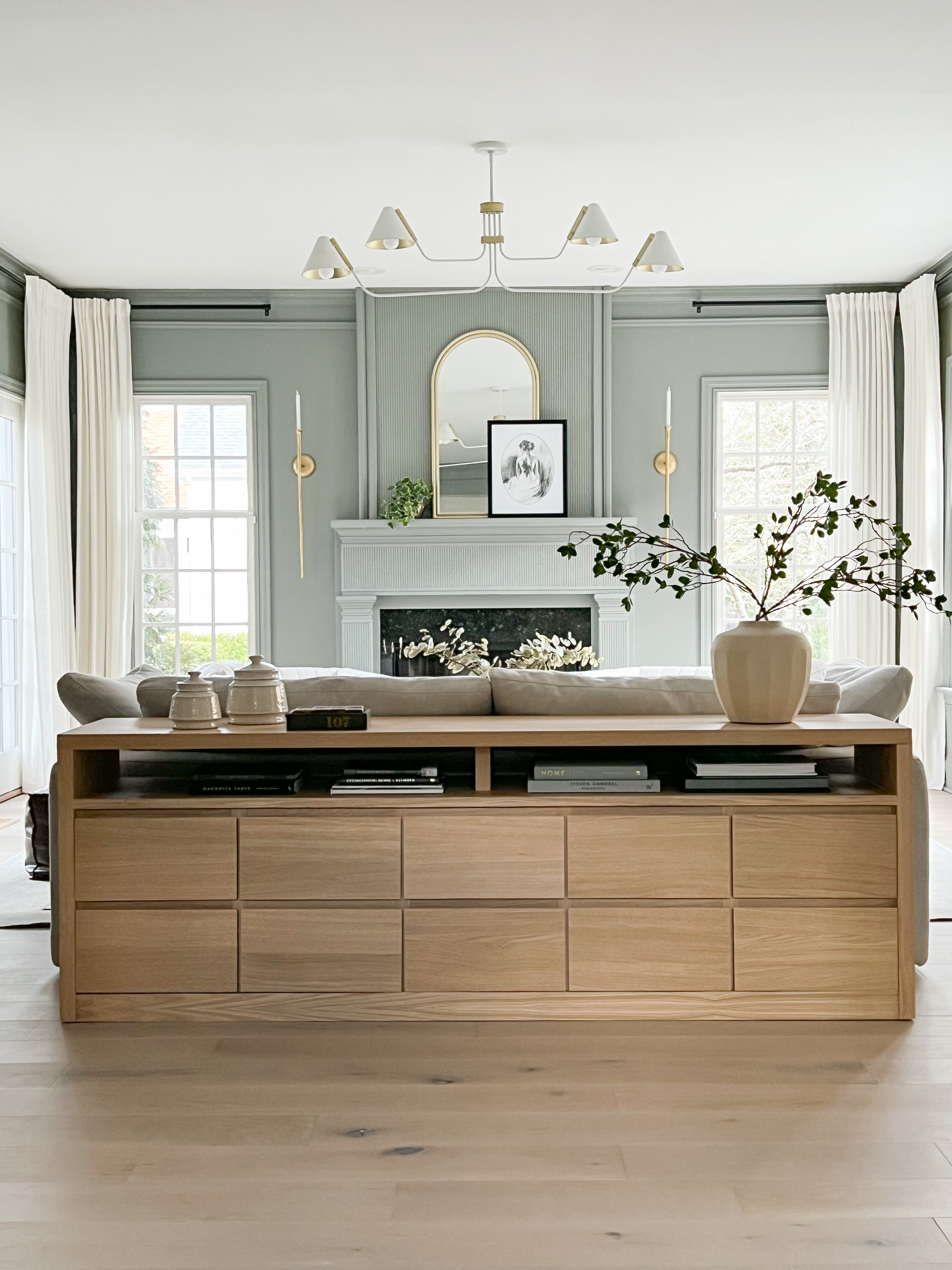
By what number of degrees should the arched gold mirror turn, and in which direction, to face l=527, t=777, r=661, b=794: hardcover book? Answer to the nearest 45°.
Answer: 0° — it already faces it

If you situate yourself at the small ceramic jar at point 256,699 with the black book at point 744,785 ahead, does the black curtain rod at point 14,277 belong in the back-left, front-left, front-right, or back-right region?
back-left

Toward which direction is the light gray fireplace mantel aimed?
toward the camera

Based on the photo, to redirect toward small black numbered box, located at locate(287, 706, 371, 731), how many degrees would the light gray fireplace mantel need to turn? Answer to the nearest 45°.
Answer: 0° — it already faces it

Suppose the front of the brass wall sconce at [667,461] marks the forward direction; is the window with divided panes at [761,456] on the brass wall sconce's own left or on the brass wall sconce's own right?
on the brass wall sconce's own left

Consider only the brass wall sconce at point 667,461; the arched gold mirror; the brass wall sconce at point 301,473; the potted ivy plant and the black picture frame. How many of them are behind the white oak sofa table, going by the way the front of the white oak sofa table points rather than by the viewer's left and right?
5

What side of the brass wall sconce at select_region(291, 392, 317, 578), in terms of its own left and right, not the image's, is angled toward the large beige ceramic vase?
front

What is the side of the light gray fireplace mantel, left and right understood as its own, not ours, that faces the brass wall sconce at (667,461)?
left

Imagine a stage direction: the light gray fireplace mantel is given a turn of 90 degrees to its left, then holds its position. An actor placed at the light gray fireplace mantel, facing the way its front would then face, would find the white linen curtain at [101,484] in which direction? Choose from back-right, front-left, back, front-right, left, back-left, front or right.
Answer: back

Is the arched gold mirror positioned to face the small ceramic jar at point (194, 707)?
yes

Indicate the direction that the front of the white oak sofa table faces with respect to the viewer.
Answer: facing the viewer

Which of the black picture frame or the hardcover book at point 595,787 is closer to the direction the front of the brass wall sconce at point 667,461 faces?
the hardcover book

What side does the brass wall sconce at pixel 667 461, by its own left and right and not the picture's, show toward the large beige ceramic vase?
front

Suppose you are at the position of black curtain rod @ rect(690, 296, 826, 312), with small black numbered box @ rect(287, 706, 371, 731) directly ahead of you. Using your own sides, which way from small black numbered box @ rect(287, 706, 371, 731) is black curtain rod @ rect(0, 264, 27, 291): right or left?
right

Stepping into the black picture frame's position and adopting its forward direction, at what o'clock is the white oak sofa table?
The white oak sofa table is roughly at 12 o'clock from the black picture frame.

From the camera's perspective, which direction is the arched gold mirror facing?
toward the camera
